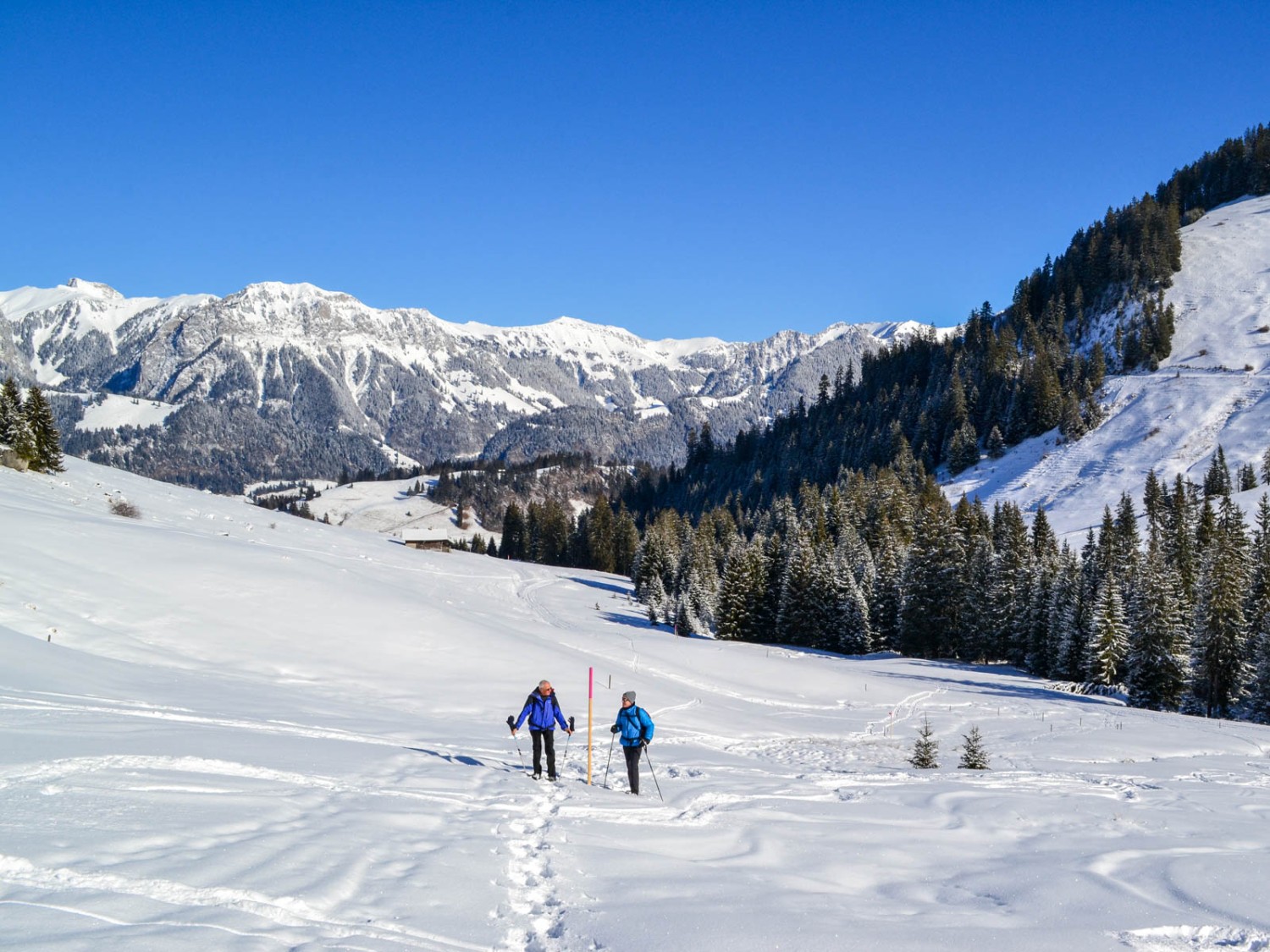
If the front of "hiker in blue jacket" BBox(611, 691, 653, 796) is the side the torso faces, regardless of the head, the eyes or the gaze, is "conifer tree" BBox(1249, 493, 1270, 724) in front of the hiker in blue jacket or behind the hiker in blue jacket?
behind

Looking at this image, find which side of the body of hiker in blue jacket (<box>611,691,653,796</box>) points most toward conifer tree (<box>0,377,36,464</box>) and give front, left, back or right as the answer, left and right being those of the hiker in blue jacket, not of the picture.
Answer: right

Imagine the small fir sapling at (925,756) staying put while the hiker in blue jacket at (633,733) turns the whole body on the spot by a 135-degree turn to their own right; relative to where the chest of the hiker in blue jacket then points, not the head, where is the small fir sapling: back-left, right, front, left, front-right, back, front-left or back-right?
front-right

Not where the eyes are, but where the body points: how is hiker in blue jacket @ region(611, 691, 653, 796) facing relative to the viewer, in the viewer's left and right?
facing the viewer and to the left of the viewer

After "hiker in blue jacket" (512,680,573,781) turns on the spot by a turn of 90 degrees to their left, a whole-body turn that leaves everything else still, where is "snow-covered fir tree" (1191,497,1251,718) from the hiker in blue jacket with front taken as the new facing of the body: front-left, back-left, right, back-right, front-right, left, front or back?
front-left

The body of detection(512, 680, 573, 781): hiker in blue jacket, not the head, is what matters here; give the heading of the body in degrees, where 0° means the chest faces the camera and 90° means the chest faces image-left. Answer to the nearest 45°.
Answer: approximately 0°

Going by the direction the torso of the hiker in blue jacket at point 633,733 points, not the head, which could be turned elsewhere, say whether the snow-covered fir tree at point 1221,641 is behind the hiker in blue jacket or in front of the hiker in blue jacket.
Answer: behind

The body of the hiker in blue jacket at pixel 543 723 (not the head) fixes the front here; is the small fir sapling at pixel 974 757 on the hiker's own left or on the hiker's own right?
on the hiker's own left

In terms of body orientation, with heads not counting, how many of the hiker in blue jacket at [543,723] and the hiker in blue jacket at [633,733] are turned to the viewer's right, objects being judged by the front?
0
